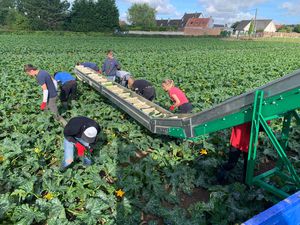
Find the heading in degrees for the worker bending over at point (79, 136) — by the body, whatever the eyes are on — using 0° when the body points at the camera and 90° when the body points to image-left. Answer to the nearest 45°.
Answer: approximately 315°

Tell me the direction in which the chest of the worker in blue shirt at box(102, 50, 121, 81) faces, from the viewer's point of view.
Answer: toward the camera

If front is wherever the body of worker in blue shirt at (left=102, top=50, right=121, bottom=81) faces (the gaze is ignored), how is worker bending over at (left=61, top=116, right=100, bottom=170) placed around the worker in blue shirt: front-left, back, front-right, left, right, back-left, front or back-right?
front

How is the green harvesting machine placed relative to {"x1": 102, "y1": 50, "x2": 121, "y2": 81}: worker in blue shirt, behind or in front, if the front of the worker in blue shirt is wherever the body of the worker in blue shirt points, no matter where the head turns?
in front

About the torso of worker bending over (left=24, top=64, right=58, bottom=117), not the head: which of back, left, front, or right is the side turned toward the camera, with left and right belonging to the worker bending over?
left

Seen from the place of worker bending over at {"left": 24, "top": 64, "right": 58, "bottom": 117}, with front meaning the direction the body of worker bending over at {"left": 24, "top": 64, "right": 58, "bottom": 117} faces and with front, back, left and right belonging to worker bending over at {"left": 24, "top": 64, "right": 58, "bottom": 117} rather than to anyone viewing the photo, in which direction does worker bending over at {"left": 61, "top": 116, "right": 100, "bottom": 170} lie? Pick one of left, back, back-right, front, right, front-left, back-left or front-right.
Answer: left

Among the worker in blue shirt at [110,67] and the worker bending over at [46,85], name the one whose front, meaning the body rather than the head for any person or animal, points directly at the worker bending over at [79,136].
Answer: the worker in blue shirt

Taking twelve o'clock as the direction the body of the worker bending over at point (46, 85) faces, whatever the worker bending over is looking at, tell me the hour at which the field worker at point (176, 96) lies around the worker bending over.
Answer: The field worker is roughly at 7 o'clock from the worker bending over.

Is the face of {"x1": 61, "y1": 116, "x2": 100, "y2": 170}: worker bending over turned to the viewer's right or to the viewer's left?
to the viewer's right
